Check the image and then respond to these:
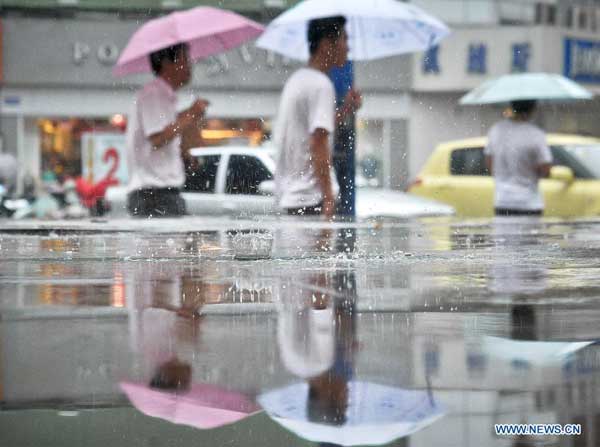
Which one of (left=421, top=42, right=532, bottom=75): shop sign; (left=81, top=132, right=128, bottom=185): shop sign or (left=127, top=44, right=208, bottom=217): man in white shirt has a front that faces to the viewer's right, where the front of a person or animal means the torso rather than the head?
the man in white shirt

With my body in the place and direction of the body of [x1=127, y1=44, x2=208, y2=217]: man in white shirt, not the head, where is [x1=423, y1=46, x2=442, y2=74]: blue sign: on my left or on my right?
on my left

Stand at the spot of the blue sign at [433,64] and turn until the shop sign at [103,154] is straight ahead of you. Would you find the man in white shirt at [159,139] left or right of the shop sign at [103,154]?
left

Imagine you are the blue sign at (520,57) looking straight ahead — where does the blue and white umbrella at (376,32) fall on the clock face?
The blue and white umbrella is roughly at 12 o'clock from the blue sign.

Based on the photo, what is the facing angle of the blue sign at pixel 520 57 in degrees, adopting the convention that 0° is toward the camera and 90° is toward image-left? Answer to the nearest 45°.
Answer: approximately 0°

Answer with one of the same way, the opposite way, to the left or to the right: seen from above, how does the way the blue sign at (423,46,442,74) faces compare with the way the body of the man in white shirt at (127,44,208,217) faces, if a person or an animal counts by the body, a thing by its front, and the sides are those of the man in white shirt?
to the right

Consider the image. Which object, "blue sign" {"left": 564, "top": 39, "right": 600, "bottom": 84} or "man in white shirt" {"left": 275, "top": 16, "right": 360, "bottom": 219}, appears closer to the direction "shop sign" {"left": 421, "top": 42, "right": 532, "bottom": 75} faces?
the man in white shirt

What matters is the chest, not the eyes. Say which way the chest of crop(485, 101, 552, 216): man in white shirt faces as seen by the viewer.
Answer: away from the camera

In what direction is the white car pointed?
to the viewer's right
